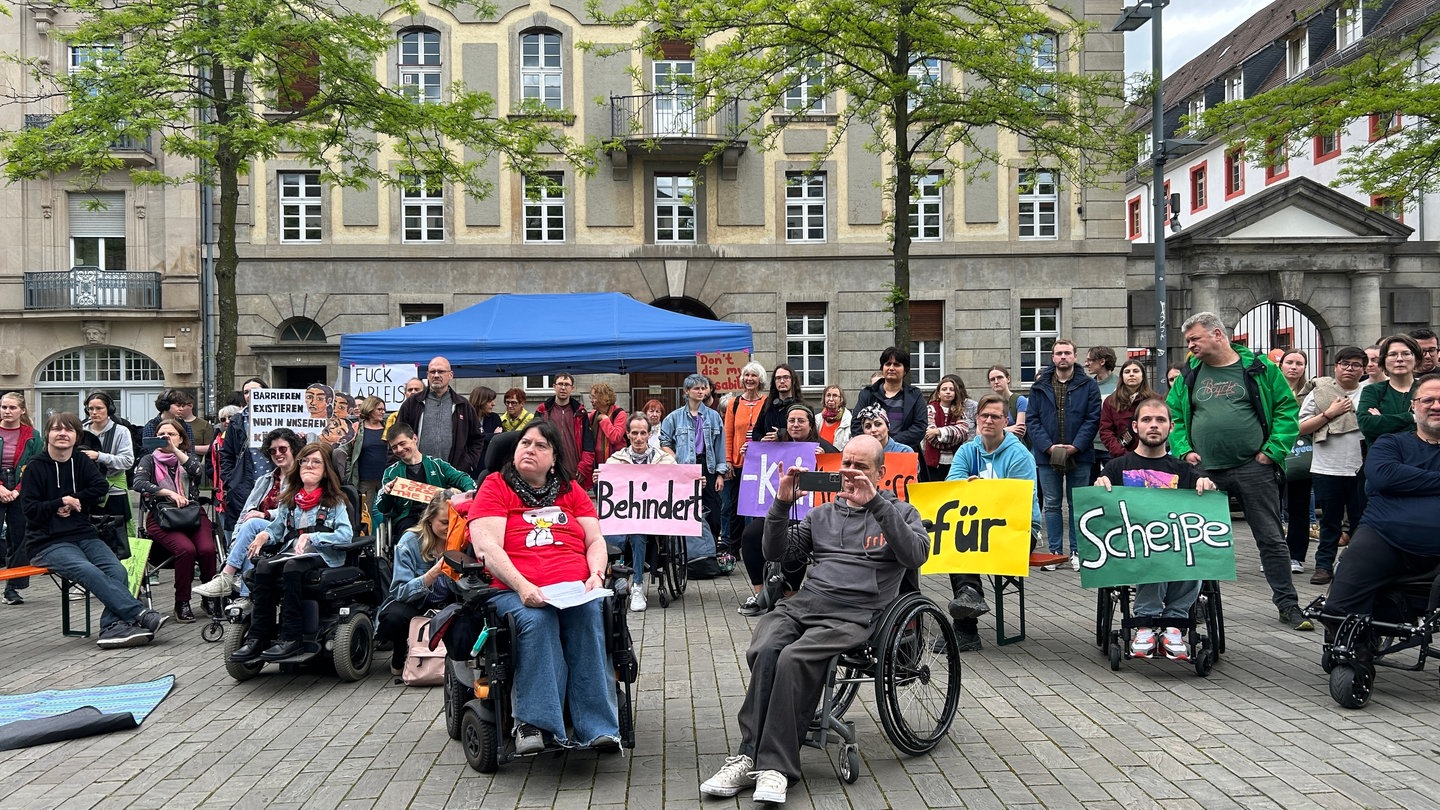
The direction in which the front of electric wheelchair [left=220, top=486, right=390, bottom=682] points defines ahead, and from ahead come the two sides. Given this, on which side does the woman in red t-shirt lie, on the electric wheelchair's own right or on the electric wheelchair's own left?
on the electric wheelchair's own left

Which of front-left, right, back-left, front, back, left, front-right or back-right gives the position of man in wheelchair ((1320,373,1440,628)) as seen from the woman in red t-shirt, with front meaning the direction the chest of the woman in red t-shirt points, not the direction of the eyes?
left

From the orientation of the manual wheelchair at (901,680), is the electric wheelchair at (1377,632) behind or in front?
behind

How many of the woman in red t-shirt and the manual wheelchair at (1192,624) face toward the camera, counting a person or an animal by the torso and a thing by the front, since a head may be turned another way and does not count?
2

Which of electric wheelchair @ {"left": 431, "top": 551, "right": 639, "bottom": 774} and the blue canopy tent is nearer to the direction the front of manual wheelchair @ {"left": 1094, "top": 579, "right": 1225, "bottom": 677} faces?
the electric wheelchair

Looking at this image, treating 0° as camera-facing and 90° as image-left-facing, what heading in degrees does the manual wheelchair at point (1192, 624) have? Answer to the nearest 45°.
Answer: approximately 0°

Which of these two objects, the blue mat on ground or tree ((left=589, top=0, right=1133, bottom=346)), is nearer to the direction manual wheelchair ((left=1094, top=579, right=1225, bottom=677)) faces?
the blue mat on ground

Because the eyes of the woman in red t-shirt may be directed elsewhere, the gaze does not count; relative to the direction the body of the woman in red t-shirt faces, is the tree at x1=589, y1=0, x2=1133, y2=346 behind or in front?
behind
